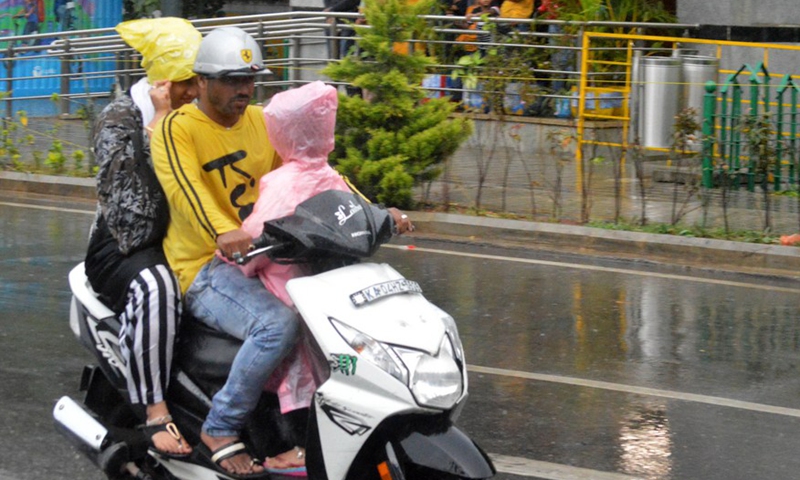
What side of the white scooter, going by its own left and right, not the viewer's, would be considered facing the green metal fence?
left

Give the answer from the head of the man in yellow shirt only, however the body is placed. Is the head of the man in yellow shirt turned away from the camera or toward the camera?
toward the camera

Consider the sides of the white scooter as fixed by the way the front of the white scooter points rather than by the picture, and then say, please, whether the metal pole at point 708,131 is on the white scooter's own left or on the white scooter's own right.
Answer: on the white scooter's own left

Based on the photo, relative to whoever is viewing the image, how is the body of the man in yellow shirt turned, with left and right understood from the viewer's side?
facing the viewer and to the right of the viewer

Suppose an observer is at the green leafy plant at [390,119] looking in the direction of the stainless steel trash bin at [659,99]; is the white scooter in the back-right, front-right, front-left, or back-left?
back-right

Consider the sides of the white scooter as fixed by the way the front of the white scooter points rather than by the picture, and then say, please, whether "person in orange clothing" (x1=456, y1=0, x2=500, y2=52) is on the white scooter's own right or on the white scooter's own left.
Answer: on the white scooter's own left

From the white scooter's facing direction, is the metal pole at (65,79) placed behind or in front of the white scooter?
behind

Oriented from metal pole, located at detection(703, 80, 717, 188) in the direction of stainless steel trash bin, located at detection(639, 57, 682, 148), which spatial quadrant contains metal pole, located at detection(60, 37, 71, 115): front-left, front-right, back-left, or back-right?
front-left

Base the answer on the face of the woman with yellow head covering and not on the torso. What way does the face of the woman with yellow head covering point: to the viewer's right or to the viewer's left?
to the viewer's right

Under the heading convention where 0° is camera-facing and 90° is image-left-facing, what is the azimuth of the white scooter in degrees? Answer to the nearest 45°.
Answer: approximately 315°

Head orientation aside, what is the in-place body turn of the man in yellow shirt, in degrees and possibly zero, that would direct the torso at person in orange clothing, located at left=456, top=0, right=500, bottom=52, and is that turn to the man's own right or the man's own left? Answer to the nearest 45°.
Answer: approximately 135° to the man's own left

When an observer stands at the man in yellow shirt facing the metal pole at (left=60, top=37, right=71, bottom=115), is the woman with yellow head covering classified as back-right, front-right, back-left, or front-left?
front-left

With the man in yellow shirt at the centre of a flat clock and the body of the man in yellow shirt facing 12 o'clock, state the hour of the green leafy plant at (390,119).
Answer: The green leafy plant is roughly at 8 o'clock from the man in yellow shirt.
